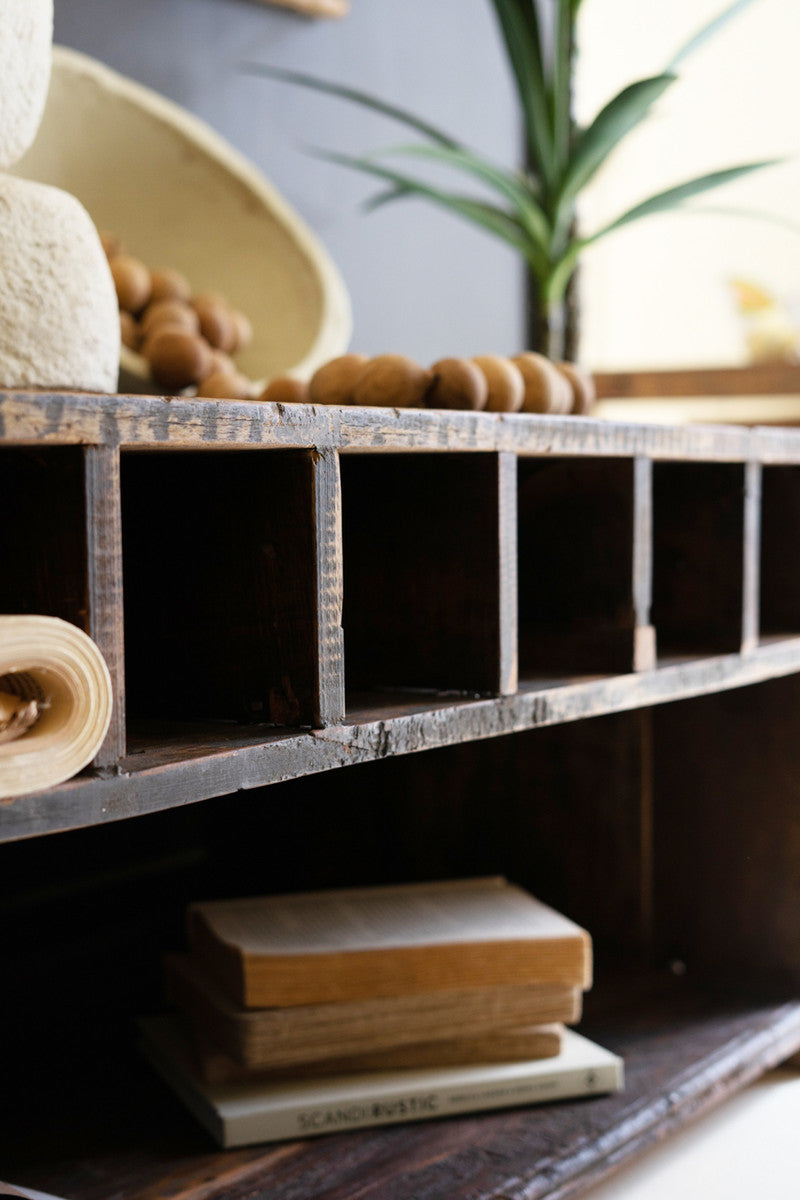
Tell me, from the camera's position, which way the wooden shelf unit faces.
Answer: facing the viewer and to the right of the viewer
